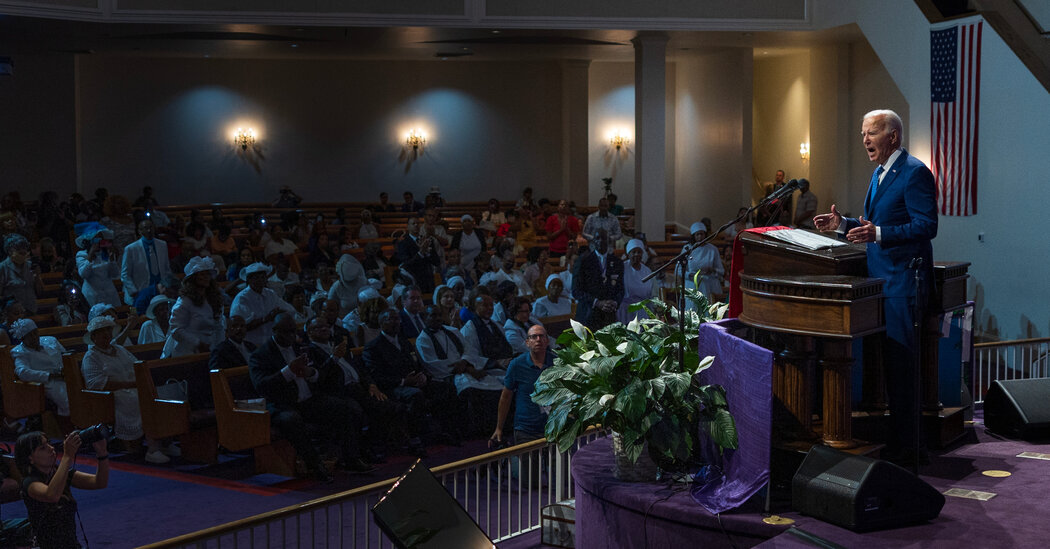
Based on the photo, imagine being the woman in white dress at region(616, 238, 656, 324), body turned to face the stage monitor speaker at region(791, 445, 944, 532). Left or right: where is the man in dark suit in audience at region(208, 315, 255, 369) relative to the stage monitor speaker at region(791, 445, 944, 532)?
right

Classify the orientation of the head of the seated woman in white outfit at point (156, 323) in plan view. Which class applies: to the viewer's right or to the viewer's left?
to the viewer's right

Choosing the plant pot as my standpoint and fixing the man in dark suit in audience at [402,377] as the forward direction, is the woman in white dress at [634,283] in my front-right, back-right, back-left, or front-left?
front-right

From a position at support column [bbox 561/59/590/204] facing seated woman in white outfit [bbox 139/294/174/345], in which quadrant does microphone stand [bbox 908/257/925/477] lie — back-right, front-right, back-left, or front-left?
front-left

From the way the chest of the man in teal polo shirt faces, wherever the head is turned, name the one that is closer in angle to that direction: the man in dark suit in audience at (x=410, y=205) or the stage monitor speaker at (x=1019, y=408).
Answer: the stage monitor speaker

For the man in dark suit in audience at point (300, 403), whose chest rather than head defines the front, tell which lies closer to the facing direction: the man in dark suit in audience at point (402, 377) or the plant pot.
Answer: the plant pot

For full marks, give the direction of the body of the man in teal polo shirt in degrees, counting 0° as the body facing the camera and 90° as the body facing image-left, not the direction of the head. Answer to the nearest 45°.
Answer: approximately 315°

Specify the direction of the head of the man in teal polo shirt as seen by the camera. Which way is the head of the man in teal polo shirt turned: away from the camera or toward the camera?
toward the camera

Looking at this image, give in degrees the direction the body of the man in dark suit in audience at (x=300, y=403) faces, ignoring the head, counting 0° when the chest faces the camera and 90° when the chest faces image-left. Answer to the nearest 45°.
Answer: approximately 315°

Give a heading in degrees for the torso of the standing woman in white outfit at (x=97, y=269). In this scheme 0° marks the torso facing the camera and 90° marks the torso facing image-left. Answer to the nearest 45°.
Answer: approximately 315°

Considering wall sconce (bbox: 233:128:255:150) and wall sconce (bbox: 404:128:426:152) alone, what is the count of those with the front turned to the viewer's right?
0

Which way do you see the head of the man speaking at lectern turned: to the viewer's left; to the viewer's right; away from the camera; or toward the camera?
to the viewer's left

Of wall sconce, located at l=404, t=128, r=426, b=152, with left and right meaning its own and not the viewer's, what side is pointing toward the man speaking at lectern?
front

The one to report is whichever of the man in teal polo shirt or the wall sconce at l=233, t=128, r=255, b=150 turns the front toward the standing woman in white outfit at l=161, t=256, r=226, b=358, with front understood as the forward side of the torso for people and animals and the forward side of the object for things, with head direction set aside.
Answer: the wall sconce

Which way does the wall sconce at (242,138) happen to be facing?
toward the camera

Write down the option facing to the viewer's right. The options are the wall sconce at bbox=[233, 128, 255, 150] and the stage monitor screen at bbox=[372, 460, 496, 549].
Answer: the stage monitor screen

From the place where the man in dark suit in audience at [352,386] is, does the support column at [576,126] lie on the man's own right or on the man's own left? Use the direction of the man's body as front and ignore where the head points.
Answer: on the man's own left

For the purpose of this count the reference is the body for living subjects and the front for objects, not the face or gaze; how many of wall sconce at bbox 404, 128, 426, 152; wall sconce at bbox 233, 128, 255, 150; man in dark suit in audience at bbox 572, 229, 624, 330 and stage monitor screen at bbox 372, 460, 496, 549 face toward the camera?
3

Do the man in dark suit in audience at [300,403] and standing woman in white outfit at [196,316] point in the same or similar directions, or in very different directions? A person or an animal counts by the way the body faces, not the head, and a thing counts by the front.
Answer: same or similar directions
